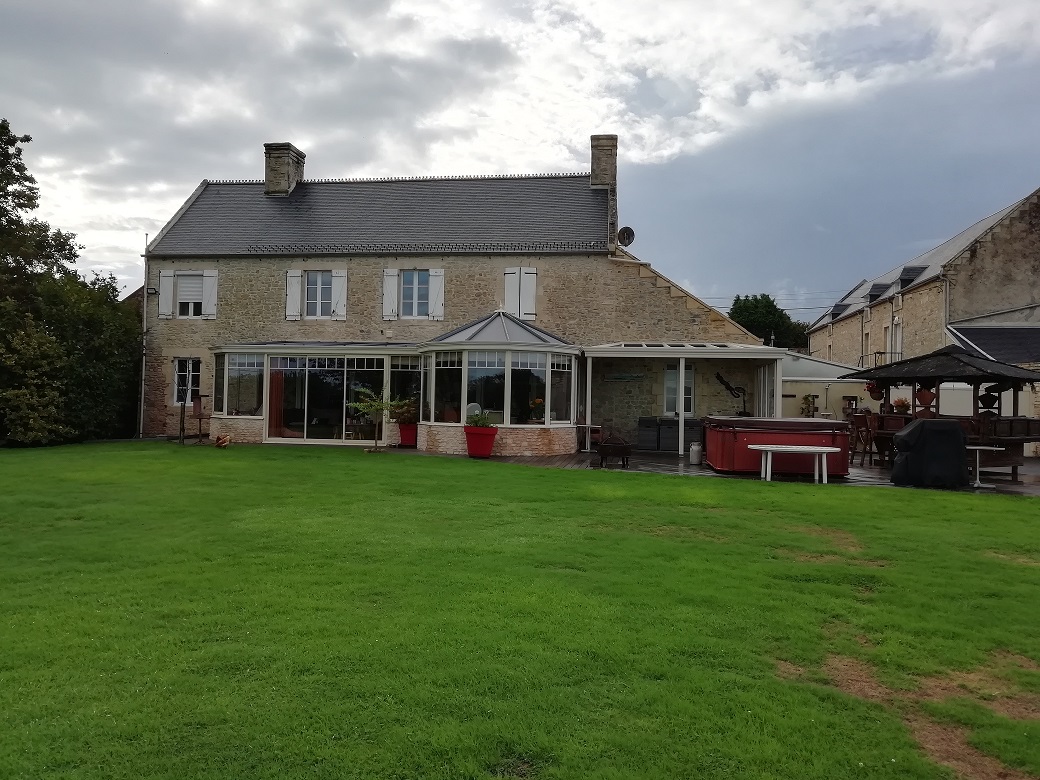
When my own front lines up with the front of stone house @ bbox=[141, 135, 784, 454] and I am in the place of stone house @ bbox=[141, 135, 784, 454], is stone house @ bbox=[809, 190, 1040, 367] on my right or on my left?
on my left

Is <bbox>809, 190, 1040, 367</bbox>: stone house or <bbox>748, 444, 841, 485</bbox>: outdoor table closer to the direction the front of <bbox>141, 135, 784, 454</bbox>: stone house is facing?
the outdoor table

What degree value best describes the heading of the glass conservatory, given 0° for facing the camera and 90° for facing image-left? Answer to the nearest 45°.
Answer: approximately 0°

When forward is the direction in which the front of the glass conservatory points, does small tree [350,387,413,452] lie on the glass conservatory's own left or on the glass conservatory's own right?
on the glass conservatory's own right

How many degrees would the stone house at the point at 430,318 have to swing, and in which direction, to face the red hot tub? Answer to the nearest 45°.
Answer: approximately 45° to its left

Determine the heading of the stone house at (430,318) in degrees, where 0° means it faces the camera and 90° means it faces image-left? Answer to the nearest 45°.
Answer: approximately 0°

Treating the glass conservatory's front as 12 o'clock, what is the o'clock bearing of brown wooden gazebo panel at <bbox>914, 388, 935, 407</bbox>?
The brown wooden gazebo panel is roughly at 10 o'clock from the glass conservatory.
